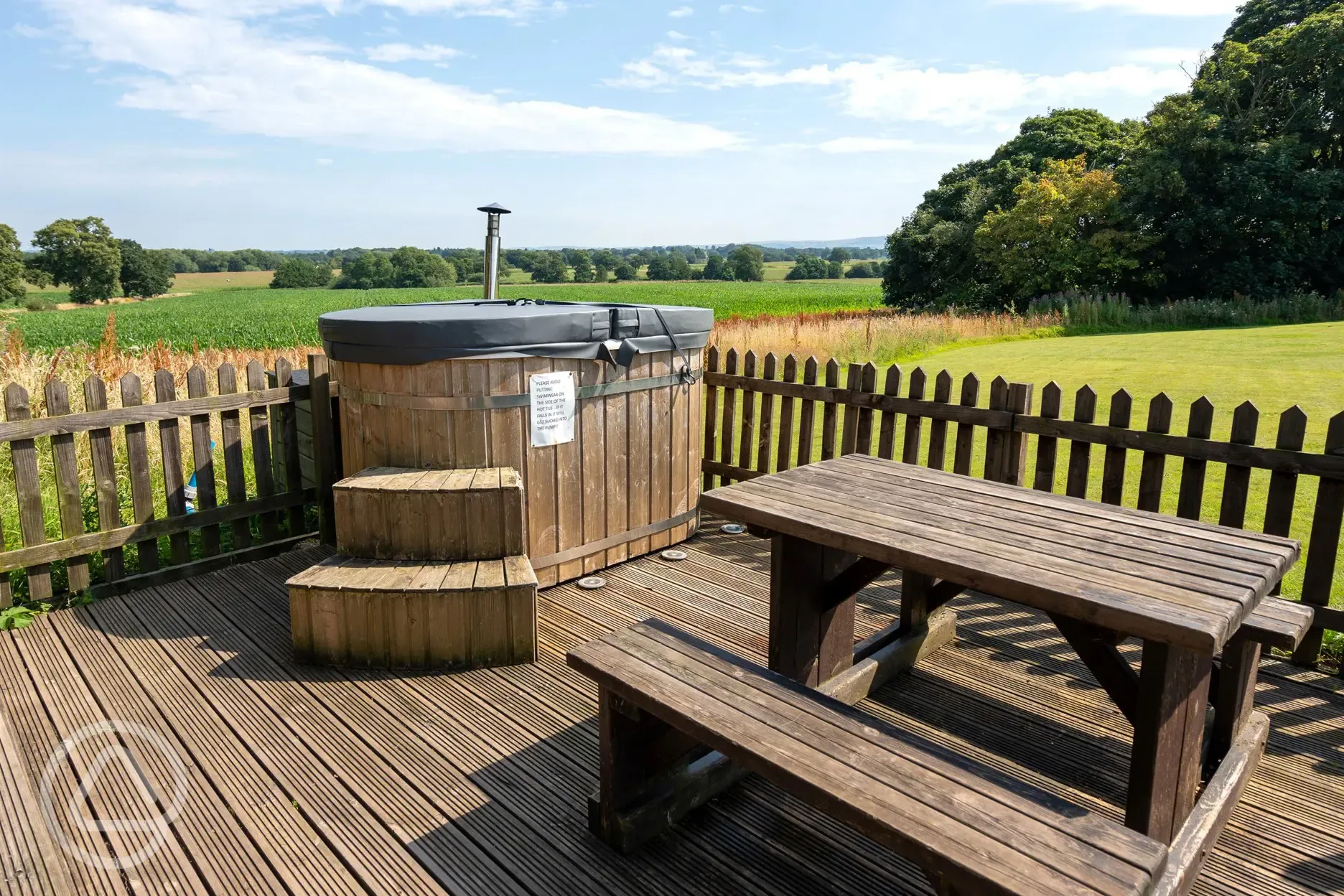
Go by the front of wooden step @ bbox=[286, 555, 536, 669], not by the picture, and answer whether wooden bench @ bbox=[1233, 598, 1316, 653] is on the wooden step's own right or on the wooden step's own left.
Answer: on the wooden step's own left

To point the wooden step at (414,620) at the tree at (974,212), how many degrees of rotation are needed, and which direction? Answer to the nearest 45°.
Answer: approximately 135° to its left

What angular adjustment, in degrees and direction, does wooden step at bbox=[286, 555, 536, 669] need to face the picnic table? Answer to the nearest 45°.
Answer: approximately 45° to its left

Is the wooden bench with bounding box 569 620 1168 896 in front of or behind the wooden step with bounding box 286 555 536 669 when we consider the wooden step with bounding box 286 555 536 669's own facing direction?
in front

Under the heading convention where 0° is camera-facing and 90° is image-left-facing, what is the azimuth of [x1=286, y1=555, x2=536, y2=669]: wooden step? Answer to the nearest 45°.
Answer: approximately 0°

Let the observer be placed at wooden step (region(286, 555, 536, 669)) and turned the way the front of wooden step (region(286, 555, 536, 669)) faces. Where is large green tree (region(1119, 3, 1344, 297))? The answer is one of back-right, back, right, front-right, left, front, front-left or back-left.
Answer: back-left

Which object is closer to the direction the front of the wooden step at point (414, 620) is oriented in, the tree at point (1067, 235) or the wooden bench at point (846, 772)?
the wooden bench

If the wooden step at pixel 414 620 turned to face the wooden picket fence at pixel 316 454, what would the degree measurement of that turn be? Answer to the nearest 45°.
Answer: approximately 180°

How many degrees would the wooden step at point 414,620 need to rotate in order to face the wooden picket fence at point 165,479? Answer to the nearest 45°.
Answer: approximately 135° to its right

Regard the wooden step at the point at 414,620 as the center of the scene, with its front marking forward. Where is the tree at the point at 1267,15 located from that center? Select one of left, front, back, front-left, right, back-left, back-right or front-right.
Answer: back-left
